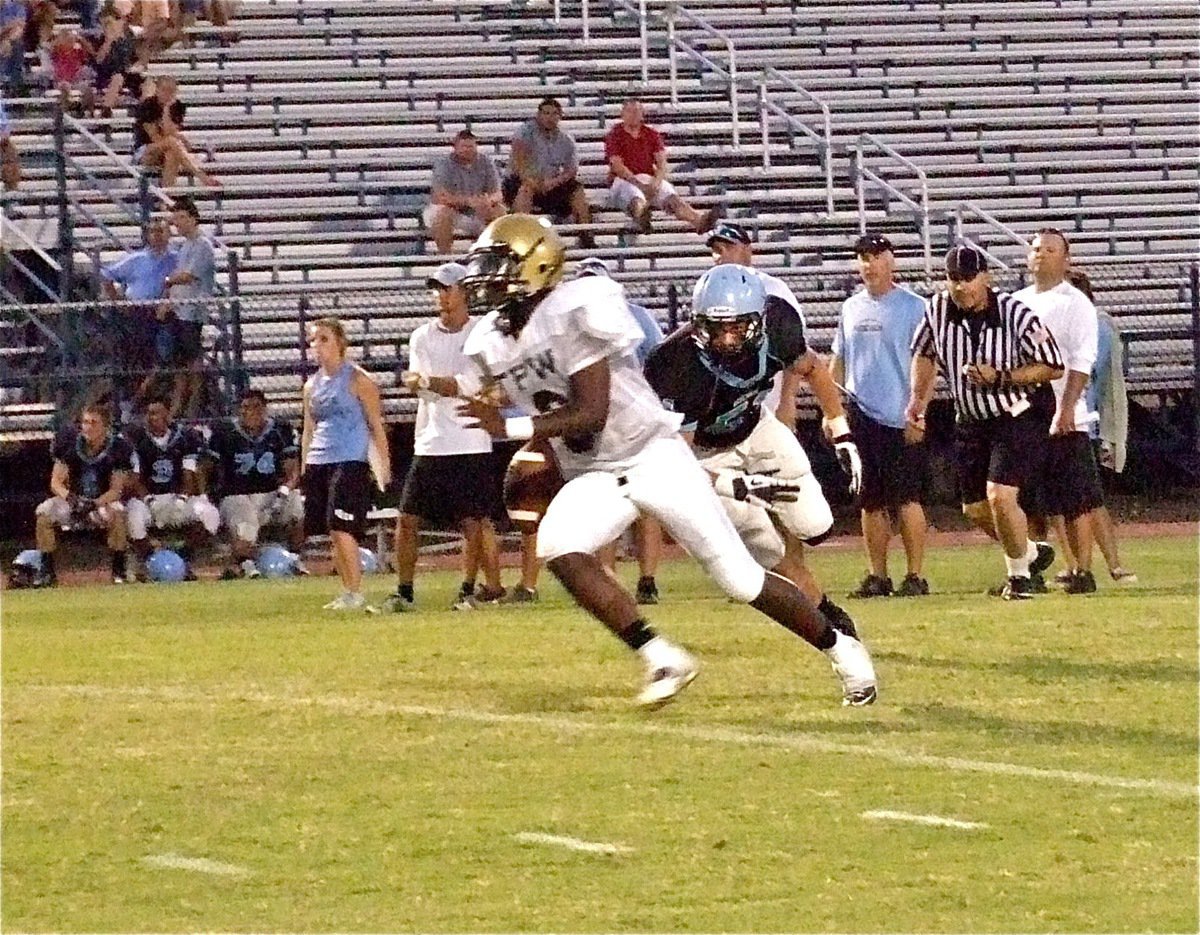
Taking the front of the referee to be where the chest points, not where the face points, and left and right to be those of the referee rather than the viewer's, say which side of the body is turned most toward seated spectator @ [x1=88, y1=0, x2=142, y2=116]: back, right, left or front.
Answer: right

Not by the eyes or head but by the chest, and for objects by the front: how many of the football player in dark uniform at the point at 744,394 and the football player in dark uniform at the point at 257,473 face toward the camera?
2

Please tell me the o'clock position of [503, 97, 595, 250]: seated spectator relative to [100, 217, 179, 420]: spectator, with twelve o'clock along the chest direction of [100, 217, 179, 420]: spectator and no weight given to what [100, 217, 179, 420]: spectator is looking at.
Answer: [503, 97, 595, 250]: seated spectator is roughly at 8 o'clock from [100, 217, 179, 420]: spectator.

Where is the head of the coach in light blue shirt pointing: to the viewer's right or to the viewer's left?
to the viewer's left

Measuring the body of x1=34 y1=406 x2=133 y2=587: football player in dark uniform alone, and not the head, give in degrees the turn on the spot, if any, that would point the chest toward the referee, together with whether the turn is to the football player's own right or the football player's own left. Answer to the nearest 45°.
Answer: approximately 45° to the football player's own left

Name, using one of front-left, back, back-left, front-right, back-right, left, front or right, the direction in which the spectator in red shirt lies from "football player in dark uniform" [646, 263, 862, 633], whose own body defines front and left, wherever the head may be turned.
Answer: back

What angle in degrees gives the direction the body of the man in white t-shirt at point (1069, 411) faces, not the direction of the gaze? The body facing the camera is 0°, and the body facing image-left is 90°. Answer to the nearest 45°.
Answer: approximately 45°

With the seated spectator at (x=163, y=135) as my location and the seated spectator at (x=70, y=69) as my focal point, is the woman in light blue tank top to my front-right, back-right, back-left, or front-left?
back-left
